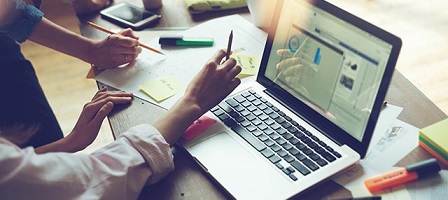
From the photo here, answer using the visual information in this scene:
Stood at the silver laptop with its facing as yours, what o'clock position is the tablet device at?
The tablet device is roughly at 3 o'clock from the silver laptop.

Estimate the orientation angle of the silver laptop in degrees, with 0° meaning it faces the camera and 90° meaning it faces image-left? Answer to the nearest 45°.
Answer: approximately 45°
